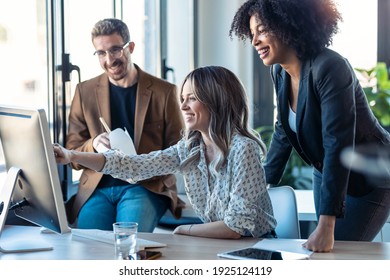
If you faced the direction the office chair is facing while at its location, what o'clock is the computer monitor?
The computer monitor is roughly at 12 o'clock from the office chair.

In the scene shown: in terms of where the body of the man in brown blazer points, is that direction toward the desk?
yes

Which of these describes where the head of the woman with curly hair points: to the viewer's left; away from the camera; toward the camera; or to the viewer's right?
to the viewer's left

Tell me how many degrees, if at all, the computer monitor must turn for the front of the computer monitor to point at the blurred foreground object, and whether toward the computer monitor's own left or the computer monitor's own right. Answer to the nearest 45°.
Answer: approximately 45° to the computer monitor's own right

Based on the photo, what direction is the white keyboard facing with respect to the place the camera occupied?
facing away from the viewer and to the right of the viewer

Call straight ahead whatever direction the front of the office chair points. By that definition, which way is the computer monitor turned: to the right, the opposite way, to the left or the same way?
the opposite way

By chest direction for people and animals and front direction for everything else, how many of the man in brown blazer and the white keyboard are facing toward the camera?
1
